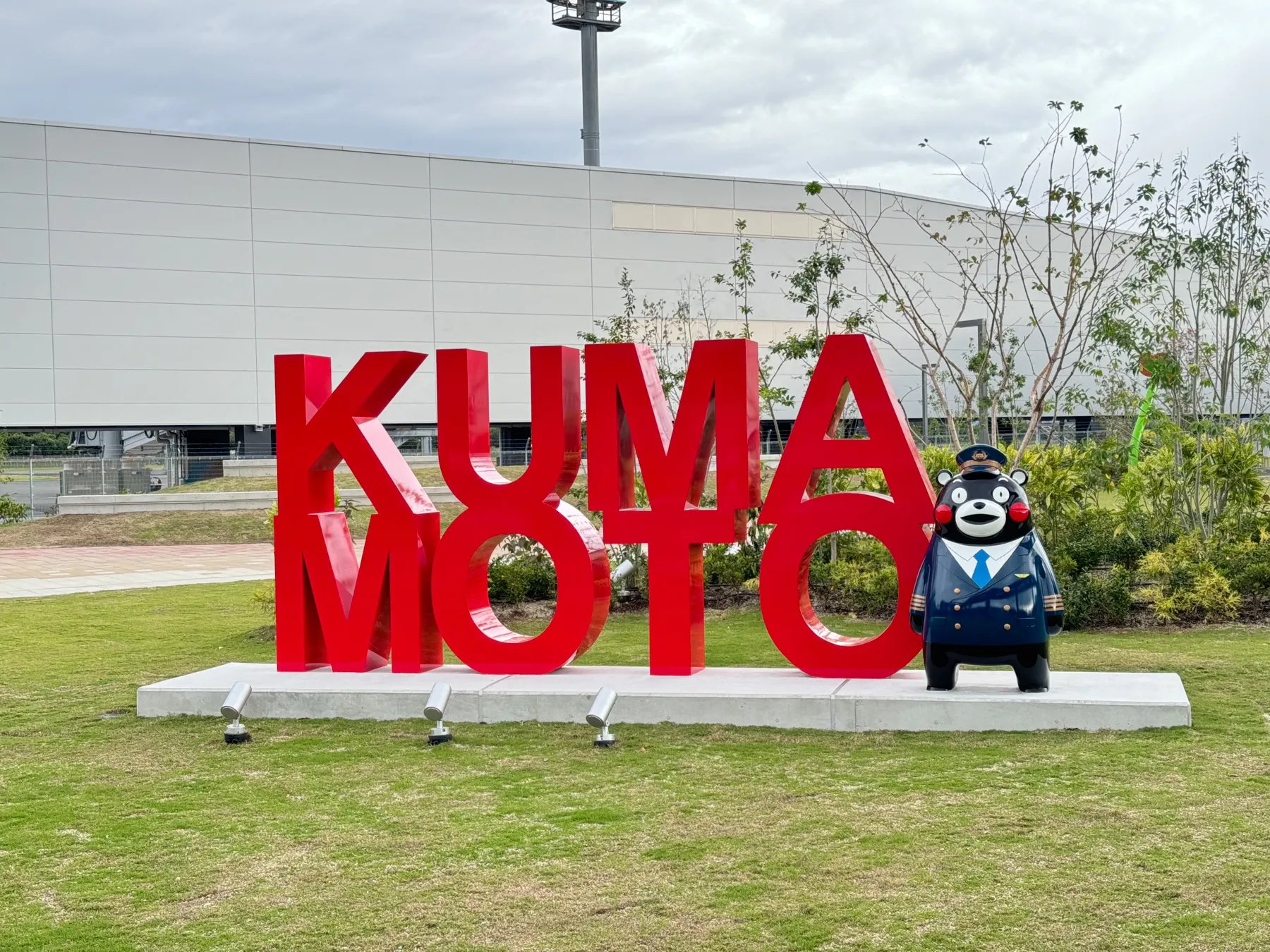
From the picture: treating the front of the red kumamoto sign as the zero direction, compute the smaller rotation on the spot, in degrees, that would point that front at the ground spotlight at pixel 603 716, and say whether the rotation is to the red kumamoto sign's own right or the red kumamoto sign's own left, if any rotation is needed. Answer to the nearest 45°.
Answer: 0° — it already faces it

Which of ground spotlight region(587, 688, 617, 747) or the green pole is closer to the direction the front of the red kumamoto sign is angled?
the ground spotlight

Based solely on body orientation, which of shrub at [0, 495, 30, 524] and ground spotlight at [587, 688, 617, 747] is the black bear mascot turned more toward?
the ground spotlight

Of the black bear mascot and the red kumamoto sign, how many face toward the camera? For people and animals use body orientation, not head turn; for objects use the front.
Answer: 2

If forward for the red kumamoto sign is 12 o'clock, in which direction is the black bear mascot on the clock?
The black bear mascot is roughly at 10 o'clock from the red kumamoto sign.

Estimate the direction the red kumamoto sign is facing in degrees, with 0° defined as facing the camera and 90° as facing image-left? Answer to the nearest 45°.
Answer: approximately 0°

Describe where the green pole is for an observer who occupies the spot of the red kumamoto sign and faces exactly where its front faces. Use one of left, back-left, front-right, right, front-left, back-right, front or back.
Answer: back-left

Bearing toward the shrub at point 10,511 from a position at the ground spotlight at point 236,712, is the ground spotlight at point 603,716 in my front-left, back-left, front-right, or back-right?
back-right

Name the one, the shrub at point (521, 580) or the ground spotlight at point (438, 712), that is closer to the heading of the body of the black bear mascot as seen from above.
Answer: the ground spotlight

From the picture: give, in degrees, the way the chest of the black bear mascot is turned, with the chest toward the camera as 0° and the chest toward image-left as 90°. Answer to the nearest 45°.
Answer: approximately 0°
